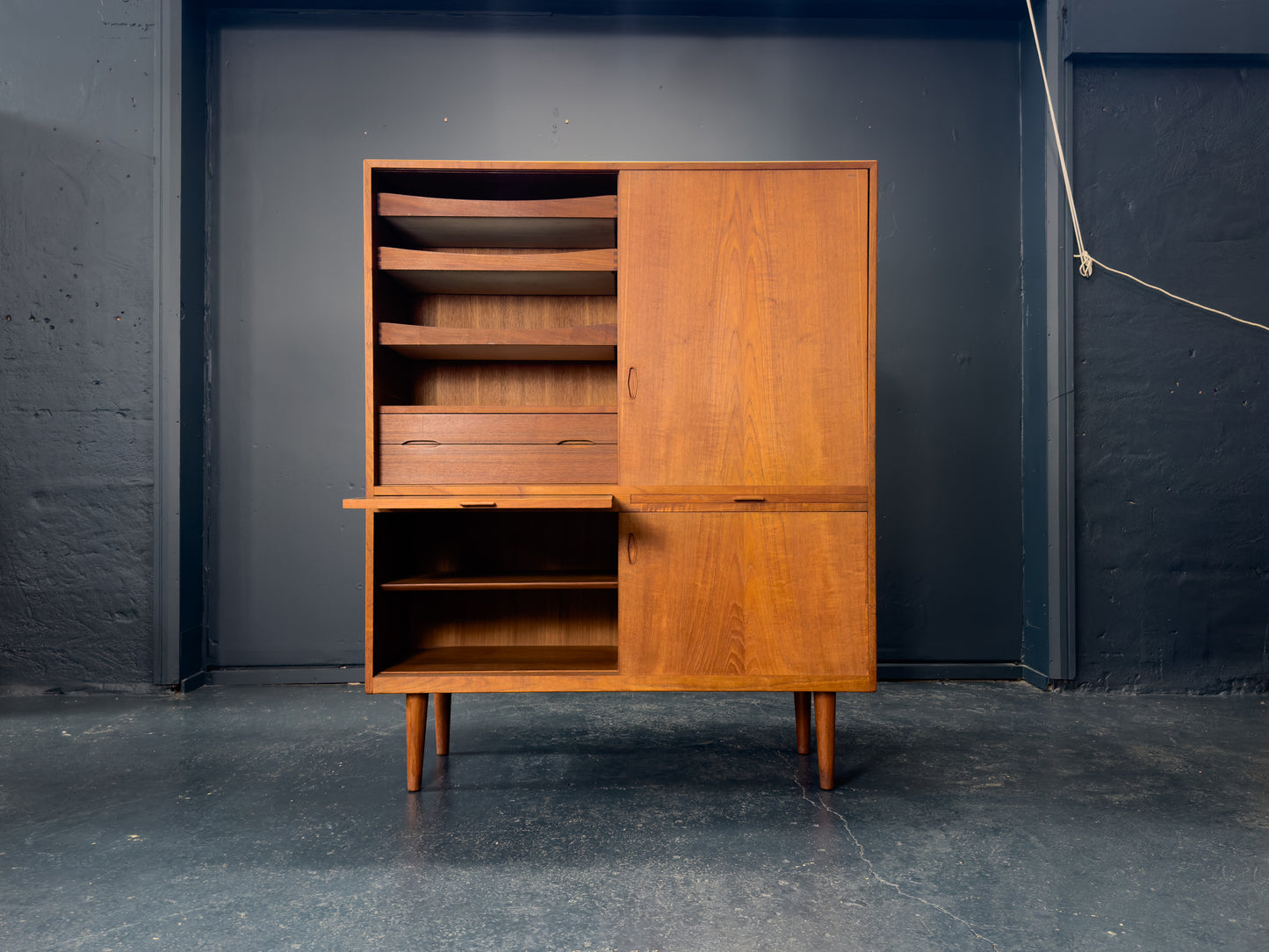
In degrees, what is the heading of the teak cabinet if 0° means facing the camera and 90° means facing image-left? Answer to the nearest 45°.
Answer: approximately 0°

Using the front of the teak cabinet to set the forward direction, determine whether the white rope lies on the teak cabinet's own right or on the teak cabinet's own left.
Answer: on the teak cabinet's own left
